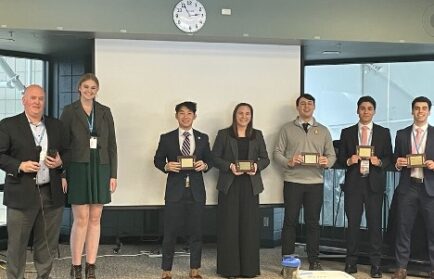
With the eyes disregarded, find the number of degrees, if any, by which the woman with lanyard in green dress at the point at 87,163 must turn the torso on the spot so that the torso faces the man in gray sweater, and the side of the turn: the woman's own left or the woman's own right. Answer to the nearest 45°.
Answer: approximately 90° to the woman's own left

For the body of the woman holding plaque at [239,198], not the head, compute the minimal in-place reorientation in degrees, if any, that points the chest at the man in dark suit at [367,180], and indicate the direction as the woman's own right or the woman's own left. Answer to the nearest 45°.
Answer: approximately 90° to the woman's own left

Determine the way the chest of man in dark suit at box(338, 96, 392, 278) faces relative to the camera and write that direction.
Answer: toward the camera

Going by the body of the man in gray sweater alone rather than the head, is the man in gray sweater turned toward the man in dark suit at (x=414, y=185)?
no

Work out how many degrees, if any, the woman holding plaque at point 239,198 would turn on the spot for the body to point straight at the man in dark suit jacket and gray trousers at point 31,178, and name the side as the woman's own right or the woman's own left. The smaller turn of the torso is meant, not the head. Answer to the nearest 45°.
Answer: approximately 45° to the woman's own right

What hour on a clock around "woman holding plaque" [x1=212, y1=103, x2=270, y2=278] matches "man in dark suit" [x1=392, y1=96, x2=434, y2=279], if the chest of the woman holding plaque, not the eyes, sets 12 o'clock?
The man in dark suit is roughly at 9 o'clock from the woman holding plaque.

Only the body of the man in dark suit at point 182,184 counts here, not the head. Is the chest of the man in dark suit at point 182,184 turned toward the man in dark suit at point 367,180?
no

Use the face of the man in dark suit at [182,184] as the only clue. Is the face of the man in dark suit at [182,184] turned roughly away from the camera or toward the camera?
toward the camera

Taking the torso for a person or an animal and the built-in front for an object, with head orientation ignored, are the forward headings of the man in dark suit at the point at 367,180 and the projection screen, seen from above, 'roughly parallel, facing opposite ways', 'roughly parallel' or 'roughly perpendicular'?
roughly parallel

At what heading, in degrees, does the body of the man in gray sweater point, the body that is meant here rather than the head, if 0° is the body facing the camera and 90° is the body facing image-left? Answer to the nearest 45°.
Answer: approximately 0°

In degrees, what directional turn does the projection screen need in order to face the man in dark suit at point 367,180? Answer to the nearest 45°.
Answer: approximately 90° to its left

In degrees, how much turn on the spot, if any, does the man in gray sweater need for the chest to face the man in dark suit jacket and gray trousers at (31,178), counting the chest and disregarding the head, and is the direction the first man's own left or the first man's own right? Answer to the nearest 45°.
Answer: approximately 45° to the first man's own right

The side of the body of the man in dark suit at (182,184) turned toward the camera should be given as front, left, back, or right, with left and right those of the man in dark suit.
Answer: front

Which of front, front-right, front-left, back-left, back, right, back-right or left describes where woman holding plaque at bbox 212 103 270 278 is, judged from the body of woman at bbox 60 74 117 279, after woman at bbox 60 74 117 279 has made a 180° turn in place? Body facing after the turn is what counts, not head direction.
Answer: right

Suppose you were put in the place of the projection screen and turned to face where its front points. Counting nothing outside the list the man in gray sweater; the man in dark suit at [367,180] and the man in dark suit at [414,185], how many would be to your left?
3

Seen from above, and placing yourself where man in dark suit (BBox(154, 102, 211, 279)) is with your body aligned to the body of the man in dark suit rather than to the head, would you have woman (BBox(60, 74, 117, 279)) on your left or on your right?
on your right

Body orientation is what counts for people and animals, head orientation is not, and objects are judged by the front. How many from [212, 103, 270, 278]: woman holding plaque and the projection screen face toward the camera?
2

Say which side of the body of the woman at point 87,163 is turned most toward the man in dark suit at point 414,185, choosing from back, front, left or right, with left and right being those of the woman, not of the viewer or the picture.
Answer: left

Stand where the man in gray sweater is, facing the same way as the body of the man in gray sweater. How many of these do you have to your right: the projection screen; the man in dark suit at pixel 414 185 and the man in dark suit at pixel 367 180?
1
